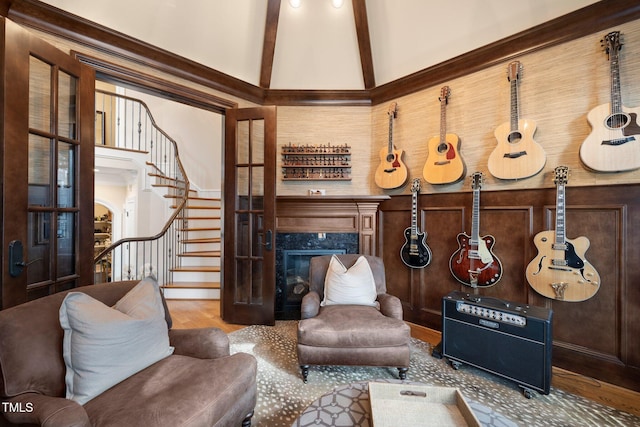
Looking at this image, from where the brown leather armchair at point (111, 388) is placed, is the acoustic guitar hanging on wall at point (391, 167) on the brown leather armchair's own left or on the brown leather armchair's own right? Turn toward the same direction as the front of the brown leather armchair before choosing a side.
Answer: on the brown leather armchair's own left

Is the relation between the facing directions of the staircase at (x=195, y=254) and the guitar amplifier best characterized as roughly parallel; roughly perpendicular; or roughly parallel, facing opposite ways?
roughly perpendicular

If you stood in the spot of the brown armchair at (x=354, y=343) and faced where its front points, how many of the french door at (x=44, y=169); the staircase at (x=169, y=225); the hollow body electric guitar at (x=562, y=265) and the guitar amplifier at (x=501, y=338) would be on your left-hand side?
2

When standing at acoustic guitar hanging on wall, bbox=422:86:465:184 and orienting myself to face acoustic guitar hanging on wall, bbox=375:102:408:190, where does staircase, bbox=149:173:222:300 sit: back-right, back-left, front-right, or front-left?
front-left

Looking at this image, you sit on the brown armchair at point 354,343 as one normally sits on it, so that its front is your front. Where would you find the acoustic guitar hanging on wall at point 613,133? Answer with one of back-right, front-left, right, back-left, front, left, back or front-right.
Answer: left

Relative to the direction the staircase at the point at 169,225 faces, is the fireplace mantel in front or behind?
in front

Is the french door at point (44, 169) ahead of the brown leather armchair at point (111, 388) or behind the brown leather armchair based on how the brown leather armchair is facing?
behind

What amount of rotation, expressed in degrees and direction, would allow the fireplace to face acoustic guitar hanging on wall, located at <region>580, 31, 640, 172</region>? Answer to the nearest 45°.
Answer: approximately 45° to its left

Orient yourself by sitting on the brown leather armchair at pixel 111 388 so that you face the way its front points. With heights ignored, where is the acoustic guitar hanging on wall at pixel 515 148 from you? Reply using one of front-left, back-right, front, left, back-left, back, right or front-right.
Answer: front-left

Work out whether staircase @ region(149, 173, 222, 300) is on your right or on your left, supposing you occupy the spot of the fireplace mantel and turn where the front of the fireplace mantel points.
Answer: on your right

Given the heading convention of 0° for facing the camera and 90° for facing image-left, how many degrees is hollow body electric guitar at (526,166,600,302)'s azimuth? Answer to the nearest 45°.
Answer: approximately 0°

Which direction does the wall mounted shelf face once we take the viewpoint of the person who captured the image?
facing the viewer

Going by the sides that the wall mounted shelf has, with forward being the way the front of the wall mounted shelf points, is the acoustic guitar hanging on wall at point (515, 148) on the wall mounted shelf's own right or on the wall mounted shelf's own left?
on the wall mounted shelf's own left

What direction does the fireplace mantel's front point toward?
toward the camera

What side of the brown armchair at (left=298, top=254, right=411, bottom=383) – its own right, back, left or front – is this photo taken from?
front

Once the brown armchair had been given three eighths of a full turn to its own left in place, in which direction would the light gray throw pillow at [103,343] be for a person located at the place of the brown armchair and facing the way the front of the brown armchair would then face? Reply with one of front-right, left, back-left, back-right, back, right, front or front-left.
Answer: back

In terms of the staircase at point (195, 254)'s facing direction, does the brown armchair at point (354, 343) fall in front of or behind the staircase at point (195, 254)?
in front
